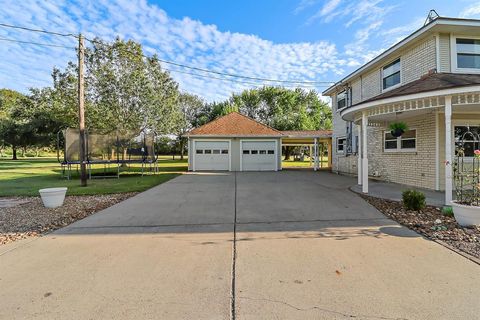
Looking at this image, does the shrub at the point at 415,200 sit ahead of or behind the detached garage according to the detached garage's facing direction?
ahead

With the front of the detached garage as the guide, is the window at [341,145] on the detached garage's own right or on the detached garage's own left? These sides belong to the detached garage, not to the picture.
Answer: on the detached garage's own left

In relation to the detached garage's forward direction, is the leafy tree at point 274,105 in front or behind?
behind

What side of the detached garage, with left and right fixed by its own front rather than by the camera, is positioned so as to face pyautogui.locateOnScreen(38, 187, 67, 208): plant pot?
front

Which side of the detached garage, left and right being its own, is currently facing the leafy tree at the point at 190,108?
back

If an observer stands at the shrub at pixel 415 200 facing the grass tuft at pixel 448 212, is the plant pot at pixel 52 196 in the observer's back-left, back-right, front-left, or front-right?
back-right

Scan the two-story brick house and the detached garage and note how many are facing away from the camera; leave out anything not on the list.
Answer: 0

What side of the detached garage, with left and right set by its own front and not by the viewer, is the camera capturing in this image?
front

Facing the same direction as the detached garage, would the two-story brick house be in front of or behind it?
in front

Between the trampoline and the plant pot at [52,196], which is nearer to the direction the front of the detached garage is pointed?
the plant pot
